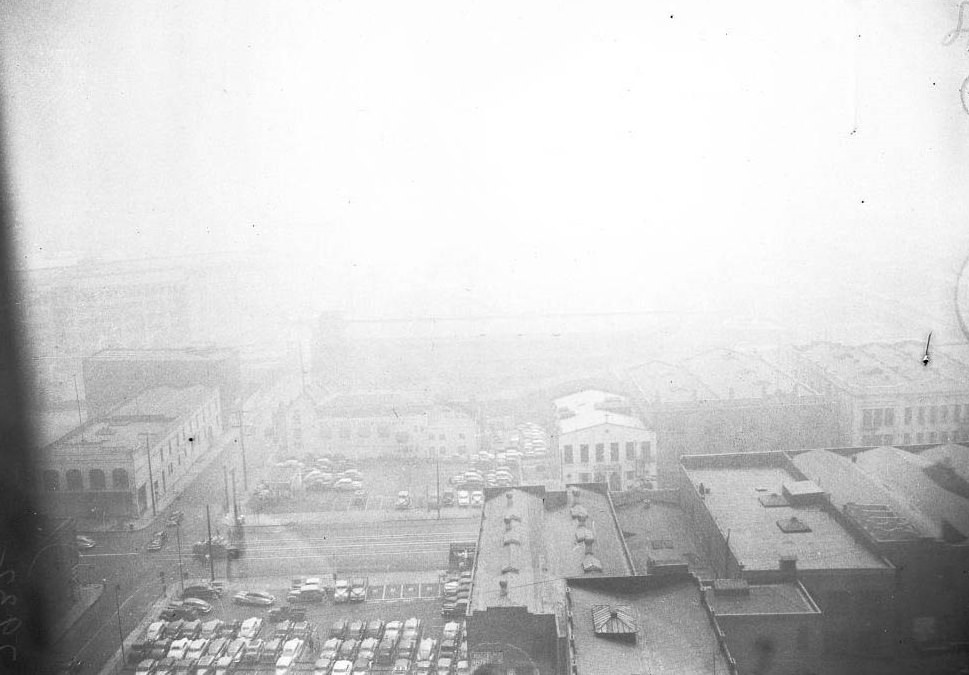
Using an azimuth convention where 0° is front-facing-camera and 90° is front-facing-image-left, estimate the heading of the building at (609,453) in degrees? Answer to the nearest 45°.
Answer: approximately 0°

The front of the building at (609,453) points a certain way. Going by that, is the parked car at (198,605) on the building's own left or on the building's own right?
on the building's own right

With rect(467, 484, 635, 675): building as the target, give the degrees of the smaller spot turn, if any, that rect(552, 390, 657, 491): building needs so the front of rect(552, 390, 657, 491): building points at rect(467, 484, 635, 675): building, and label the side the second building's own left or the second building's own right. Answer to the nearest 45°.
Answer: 0° — it already faces it

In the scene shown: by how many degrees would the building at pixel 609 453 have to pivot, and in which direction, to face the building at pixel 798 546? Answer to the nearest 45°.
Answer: approximately 45° to its left

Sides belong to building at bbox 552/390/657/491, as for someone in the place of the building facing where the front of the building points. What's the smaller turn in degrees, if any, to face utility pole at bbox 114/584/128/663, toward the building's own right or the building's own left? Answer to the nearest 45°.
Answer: approximately 45° to the building's own right

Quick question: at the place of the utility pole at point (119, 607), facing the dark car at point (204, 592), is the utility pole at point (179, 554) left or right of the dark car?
left

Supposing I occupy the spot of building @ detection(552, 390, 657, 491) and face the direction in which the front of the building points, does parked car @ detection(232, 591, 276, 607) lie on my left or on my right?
on my right

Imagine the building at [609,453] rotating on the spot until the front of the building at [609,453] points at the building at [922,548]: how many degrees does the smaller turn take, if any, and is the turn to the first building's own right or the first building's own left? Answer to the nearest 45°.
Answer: approximately 45° to the first building's own left

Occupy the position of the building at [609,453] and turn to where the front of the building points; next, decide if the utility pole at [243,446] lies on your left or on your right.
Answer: on your right

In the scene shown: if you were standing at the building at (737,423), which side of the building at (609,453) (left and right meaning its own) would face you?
left

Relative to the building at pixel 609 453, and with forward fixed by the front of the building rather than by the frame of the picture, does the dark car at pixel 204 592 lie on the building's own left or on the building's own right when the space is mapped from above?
on the building's own right

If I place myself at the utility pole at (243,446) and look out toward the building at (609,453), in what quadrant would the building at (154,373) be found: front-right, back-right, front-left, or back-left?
back-left
